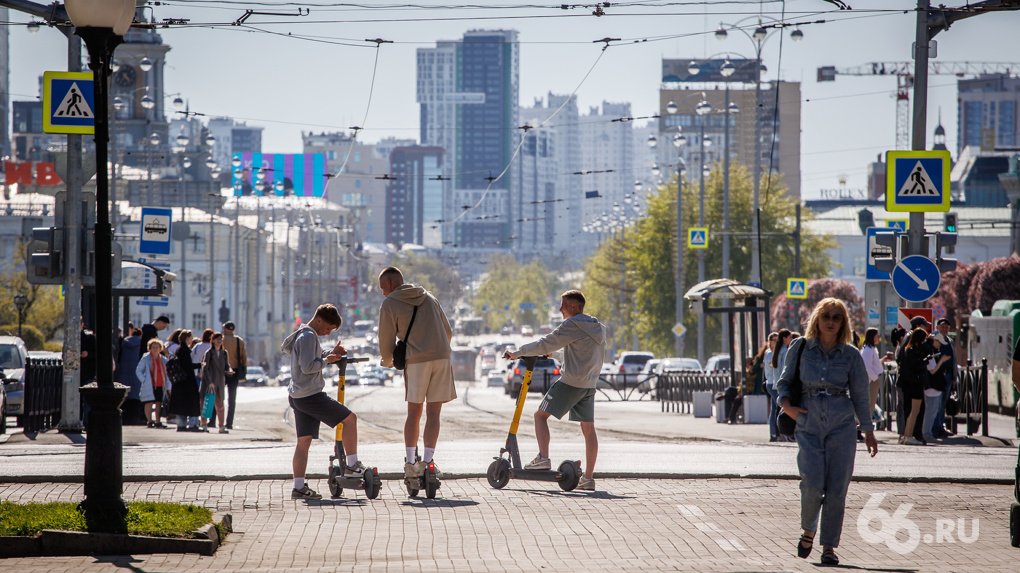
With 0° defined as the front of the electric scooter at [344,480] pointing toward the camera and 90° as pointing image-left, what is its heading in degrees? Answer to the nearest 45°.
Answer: approximately 135°

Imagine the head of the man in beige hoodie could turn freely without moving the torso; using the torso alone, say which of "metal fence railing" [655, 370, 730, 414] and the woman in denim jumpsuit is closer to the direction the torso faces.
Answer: the metal fence railing

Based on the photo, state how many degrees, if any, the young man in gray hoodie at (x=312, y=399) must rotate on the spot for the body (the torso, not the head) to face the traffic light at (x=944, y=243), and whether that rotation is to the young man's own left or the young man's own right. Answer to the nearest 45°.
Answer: approximately 45° to the young man's own left

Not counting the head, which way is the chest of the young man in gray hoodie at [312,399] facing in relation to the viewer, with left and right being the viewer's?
facing to the right of the viewer

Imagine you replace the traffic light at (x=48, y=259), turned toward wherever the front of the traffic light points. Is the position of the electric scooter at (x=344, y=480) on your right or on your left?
on your left

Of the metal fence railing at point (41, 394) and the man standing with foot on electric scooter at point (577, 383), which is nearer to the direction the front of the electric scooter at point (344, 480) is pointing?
the metal fence railing
